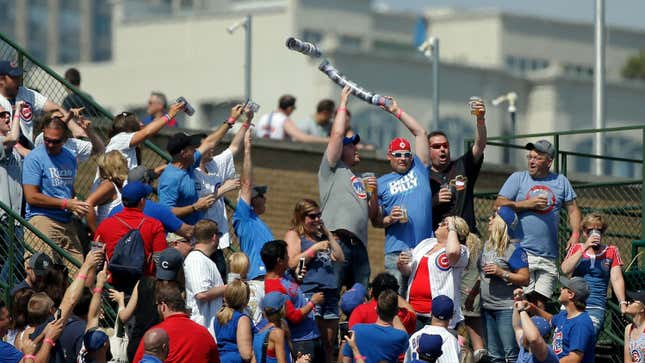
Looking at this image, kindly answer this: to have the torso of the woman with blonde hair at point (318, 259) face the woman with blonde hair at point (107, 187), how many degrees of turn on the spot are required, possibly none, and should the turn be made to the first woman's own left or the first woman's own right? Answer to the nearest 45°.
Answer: approximately 135° to the first woman's own right

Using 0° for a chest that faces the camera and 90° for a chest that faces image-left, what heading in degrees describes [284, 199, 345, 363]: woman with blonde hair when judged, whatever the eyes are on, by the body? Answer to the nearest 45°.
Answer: approximately 315°

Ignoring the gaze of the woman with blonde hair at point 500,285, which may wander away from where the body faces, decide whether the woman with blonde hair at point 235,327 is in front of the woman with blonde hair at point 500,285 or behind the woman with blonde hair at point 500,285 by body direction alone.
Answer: in front

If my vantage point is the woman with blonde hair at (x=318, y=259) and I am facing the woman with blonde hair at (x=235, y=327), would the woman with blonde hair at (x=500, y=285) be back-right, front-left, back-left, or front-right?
back-left

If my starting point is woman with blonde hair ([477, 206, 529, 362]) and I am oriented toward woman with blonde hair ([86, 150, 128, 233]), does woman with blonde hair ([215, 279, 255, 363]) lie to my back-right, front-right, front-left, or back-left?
front-left

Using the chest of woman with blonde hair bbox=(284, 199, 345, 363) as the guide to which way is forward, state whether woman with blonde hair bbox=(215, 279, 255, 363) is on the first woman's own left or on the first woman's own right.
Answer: on the first woman's own right

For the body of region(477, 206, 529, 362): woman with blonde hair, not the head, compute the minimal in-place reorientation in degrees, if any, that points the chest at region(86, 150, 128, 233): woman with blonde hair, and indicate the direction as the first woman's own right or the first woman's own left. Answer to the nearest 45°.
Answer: approximately 45° to the first woman's own right

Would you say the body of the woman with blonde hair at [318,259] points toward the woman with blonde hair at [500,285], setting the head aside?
no

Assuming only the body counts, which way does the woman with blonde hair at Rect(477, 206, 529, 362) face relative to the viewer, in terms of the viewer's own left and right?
facing the viewer and to the left of the viewer

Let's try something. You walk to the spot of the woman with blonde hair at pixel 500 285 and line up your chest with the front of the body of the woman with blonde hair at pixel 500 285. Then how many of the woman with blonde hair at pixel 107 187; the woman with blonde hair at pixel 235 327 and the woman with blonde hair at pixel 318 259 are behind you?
0

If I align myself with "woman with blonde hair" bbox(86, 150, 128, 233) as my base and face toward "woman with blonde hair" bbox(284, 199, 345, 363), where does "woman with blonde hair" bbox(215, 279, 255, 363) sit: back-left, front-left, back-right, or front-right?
front-right

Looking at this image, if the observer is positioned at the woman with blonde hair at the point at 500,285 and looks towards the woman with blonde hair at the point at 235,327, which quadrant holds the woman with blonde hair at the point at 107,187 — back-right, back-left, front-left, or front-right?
front-right
